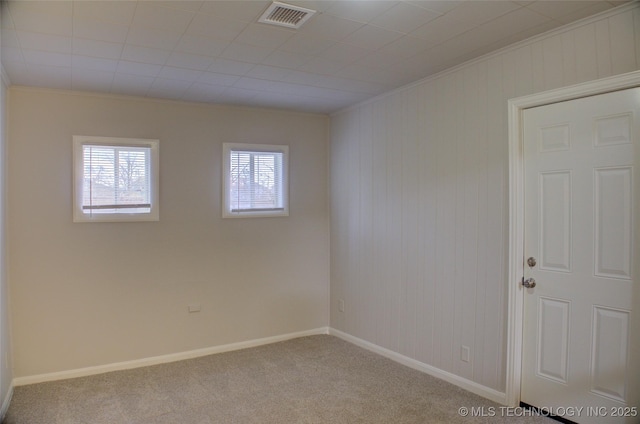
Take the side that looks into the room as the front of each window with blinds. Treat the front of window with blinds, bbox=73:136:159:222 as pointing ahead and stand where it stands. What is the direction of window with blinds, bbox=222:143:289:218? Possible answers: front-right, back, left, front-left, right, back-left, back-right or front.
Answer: left

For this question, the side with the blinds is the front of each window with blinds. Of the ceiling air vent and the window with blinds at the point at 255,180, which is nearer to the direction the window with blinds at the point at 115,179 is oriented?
the ceiling air vent

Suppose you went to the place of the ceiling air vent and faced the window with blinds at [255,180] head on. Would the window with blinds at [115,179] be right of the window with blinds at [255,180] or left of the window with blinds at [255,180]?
left

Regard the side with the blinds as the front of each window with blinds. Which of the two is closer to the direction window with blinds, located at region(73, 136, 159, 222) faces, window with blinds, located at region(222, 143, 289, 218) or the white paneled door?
the white paneled door

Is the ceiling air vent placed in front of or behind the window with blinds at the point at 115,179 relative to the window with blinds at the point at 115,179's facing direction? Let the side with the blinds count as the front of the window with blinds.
in front

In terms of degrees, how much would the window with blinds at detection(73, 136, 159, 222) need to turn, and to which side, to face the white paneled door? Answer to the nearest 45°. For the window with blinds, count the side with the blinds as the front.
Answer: approximately 45° to its left

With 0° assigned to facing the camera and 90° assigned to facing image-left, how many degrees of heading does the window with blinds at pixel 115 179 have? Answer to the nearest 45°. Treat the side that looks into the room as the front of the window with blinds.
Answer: approximately 0°
